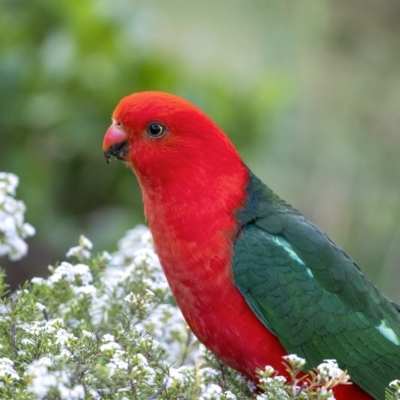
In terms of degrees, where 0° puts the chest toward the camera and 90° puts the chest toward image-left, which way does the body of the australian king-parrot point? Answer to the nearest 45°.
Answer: approximately 90°

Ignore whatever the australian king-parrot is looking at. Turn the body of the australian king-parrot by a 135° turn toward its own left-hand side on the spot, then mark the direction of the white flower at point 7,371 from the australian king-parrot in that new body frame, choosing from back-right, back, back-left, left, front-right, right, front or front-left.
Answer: right
